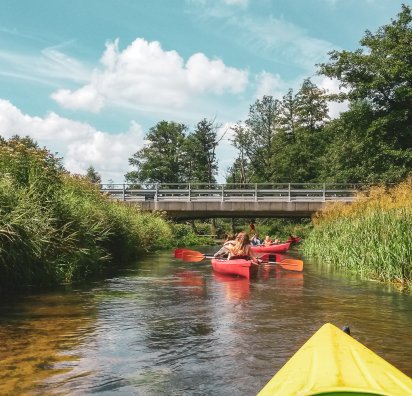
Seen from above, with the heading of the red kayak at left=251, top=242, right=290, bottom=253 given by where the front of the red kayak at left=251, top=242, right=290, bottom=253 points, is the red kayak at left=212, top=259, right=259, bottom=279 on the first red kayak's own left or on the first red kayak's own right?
on the first red kayak's own right

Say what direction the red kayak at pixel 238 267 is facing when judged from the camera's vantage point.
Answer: facing away from the viewer and to the left of the viewer

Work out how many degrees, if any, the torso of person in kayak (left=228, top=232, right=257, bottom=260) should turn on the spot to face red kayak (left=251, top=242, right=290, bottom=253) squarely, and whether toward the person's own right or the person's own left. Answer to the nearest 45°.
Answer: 0° — they already face it

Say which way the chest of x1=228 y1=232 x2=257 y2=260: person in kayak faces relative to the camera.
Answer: away from the camera

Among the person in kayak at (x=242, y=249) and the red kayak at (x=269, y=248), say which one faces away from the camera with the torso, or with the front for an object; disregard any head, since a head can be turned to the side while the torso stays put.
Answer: the person in kayak

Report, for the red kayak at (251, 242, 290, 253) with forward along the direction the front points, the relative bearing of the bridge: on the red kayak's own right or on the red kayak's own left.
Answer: on the red kayak's own left

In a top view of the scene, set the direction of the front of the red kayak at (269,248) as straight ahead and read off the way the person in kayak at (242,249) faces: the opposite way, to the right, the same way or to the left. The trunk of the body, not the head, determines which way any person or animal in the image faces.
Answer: to the left

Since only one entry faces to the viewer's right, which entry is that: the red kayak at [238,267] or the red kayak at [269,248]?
the red kayak at [269,248]
